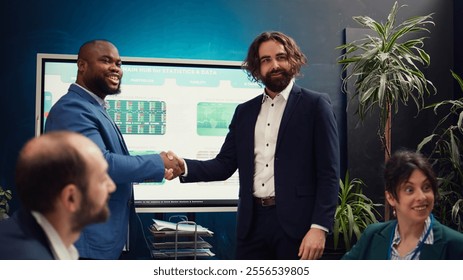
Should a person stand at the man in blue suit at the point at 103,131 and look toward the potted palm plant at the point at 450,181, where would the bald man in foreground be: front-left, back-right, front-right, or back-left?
back-right

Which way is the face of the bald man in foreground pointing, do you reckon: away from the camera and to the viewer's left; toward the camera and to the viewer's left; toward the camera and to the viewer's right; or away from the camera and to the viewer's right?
away from the camera and to the viewer's right

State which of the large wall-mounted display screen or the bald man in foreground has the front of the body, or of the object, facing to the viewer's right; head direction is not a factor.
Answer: the bald man in foreground

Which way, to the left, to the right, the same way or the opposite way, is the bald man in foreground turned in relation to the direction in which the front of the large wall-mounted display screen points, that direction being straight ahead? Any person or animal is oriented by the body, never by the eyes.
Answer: to the left

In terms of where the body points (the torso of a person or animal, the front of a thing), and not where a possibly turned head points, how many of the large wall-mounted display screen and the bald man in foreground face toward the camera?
1

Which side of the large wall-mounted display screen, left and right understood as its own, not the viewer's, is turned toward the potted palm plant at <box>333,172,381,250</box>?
left

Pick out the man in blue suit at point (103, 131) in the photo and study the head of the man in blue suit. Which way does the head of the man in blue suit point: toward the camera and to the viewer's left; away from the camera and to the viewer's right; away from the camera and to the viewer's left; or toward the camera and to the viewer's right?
toward the camera and to the viewer's right

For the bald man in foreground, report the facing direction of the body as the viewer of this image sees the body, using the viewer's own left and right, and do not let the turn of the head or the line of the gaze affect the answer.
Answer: facing to the right of the viewer

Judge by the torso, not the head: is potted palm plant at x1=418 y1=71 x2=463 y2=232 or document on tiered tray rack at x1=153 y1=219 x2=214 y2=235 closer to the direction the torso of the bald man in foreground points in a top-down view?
the potted palm plant
